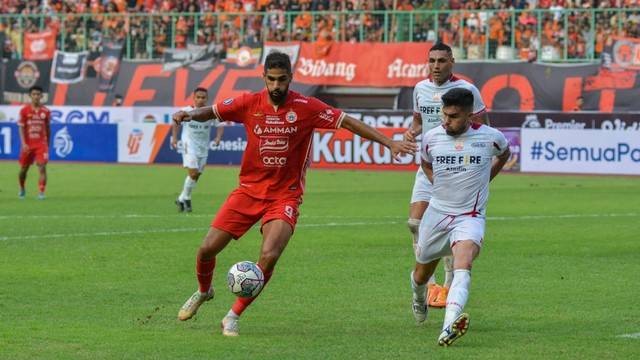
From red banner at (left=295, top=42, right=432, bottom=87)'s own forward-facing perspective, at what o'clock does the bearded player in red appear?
The bearded player in red is roughly at 12 o'clock from the red banner.

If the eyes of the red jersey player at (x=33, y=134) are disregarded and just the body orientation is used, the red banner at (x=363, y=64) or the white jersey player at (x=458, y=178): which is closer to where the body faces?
the white jersey player

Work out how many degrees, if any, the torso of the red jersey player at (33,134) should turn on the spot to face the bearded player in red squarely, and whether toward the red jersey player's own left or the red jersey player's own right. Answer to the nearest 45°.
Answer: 0° — they already face them

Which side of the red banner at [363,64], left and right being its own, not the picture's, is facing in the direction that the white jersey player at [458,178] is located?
front

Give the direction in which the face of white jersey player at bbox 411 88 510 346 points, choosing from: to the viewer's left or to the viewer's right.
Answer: to the viewer's left

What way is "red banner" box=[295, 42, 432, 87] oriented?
toward the camera

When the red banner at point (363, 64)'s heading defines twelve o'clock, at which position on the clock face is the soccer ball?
The soccer ball is roughly at 12 o'clock from the red banner.

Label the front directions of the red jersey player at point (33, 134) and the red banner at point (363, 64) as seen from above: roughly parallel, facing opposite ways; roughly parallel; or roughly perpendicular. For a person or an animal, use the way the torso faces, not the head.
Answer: roughly parallel

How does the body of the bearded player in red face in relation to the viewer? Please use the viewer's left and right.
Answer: facing the viewer

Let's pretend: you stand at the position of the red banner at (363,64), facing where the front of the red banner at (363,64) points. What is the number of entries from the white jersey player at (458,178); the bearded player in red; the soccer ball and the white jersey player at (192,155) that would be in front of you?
4

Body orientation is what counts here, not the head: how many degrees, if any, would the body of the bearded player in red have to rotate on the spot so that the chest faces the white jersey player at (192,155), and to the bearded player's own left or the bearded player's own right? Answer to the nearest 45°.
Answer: approximately 180°

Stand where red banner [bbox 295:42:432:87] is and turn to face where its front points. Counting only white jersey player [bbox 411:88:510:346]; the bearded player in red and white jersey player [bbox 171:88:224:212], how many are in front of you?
3
